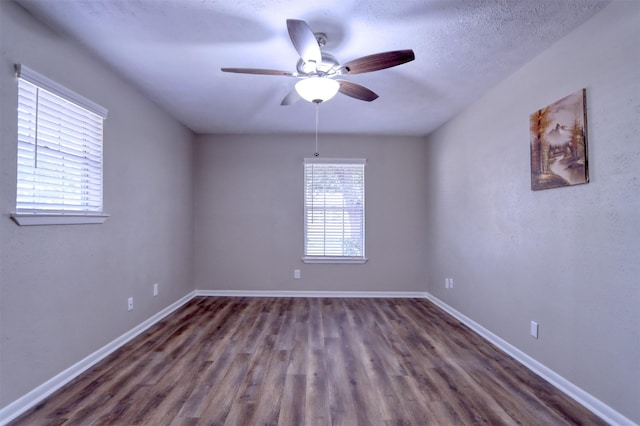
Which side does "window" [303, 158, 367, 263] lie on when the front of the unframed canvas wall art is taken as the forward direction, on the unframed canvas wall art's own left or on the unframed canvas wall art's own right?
on the unframed canvas wall art's own right

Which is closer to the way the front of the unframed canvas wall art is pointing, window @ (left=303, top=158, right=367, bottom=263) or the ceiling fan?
the ceiling fan

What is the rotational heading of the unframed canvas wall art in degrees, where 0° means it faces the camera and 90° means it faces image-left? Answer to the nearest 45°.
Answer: approximately 45°

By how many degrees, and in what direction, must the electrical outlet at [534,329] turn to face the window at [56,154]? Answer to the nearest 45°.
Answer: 0° — it already faces it

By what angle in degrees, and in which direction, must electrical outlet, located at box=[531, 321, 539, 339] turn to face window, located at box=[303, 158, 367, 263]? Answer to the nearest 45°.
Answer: approximately 45° to its right

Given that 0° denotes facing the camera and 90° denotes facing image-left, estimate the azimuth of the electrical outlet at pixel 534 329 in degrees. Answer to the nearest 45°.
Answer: approximately 45°
